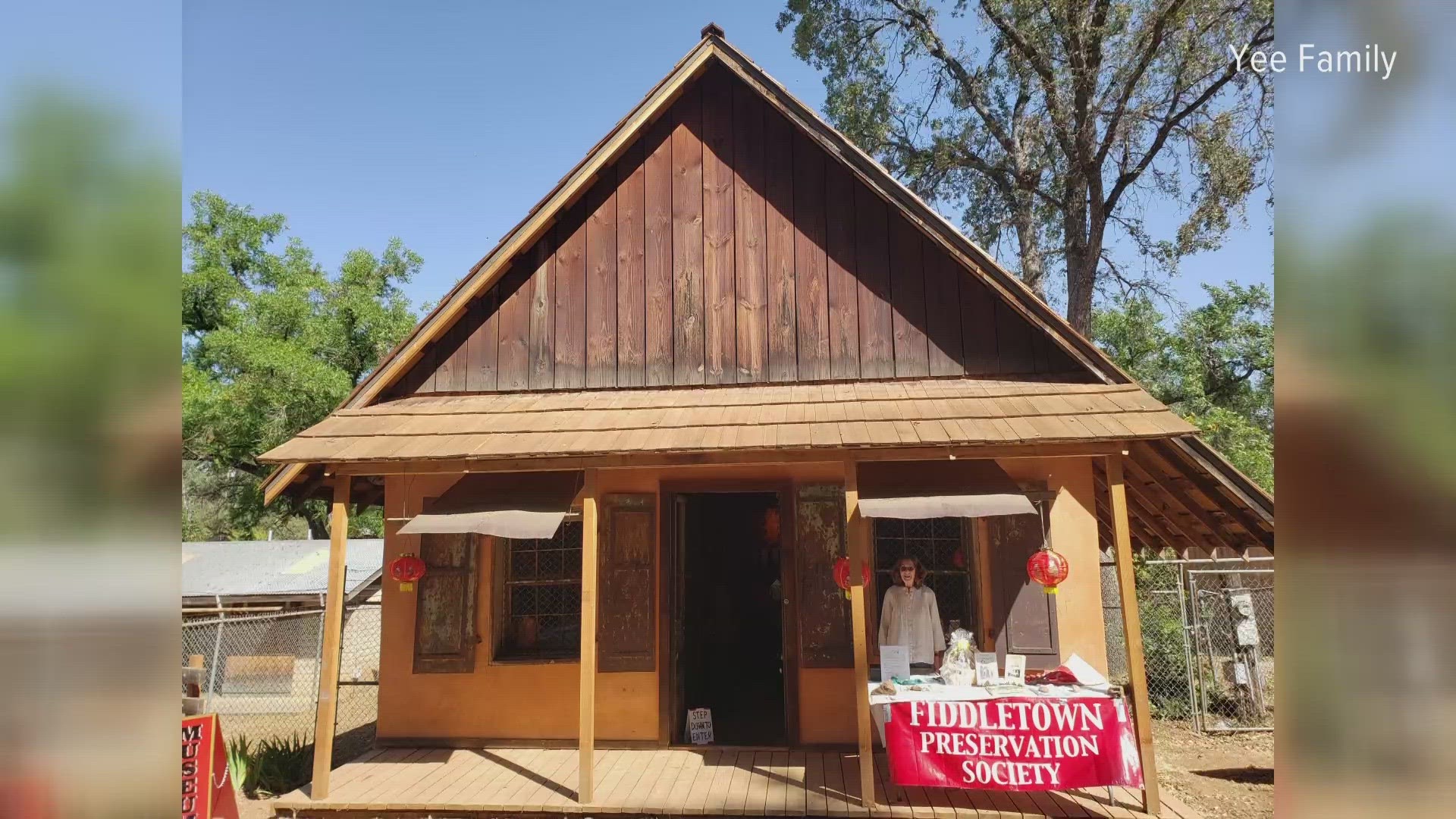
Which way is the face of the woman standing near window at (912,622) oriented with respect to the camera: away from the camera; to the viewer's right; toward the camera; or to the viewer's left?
toward the camera

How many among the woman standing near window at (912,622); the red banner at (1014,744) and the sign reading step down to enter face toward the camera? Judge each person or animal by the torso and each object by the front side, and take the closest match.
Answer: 3

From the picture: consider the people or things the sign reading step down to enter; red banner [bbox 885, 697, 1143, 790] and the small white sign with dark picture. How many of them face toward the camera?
3

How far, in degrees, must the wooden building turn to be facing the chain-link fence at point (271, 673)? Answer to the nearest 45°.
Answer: approximately 135° to its right

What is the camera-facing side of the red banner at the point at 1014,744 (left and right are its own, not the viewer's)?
front

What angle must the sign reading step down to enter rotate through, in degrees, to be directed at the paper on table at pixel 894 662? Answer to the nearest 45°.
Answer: approximately 45° to its left

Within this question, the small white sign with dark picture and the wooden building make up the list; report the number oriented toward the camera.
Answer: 2

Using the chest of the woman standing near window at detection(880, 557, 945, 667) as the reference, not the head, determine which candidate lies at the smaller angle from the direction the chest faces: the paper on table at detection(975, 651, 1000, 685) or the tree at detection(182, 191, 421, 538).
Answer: the paper on table

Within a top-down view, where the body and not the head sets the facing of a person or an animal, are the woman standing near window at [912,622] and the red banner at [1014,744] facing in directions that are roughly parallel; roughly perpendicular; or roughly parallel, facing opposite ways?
roughly parallel

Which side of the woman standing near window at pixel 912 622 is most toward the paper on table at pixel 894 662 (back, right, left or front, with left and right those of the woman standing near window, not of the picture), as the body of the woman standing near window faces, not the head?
front

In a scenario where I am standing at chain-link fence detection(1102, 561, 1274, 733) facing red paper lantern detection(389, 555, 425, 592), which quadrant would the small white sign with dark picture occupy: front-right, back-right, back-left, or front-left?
front-left

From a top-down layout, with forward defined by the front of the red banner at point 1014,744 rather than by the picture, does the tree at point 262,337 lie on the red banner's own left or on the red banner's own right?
on the red banner's own right

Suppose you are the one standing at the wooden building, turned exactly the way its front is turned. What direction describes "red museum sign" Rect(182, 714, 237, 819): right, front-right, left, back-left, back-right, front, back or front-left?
front-right

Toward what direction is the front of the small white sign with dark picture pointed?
toward the camera

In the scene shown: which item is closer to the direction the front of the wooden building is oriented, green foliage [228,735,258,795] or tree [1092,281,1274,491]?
the green foliage
